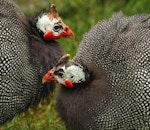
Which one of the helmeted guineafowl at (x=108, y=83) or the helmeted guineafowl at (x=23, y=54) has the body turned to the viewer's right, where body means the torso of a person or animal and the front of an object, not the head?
the helmeted guineafowl at (x=23, y=54)

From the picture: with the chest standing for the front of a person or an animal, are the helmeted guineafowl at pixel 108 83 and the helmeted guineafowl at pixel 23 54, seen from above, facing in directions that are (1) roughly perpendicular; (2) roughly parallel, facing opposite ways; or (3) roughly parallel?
roughly parallel, facing opposite ways

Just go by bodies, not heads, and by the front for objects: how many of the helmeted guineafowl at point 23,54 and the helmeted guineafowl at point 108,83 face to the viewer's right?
1

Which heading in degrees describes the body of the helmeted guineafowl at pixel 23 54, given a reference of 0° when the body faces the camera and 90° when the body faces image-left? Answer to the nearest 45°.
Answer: approximately 270°

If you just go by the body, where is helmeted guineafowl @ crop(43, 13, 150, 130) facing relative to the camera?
to the viewer's left
